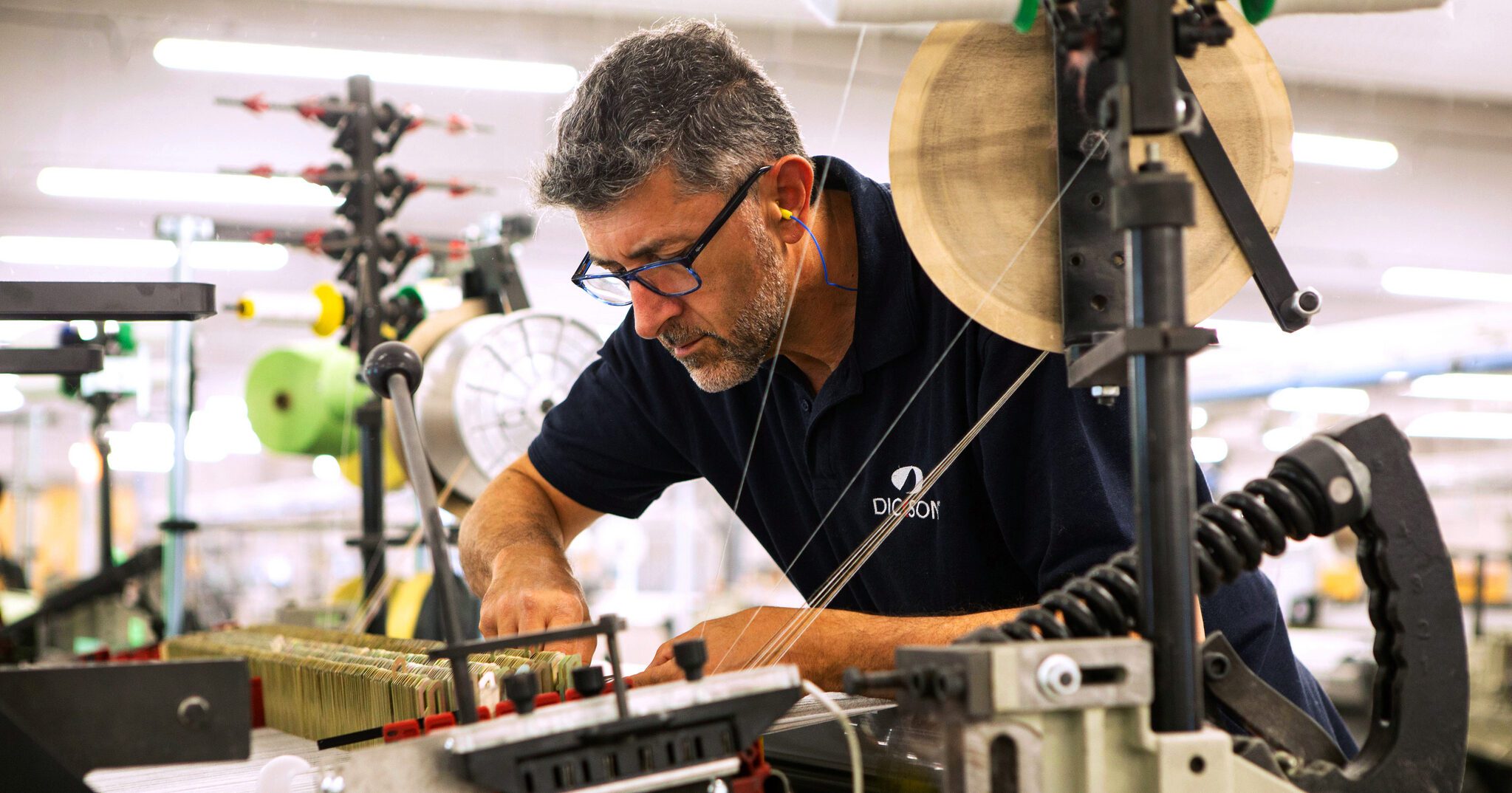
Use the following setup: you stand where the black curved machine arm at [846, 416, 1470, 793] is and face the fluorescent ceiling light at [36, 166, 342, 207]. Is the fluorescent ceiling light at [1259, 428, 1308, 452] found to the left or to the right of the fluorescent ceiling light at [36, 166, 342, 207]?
right

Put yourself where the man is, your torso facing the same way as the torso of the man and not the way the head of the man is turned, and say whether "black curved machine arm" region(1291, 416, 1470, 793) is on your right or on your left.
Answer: on your left

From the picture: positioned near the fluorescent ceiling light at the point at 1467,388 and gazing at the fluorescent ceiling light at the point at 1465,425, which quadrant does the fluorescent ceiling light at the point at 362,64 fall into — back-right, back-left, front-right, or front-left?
back-left

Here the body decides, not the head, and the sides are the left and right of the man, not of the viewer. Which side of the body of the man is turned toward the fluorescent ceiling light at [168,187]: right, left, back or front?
right

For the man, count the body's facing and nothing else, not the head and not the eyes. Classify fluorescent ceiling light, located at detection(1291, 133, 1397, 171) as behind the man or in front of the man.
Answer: behind

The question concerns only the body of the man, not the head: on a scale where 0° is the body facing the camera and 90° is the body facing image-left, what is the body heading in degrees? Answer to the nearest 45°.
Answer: approximately 45°

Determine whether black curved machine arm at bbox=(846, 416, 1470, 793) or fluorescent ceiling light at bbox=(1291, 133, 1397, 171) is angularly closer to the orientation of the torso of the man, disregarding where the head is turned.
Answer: the black curved machine arm

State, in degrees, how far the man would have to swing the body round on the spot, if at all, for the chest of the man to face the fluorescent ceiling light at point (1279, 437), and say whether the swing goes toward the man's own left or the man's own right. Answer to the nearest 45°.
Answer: approximately 135° to the man's own right

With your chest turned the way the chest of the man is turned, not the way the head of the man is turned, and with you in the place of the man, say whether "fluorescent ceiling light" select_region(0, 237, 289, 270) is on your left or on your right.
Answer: on your right
